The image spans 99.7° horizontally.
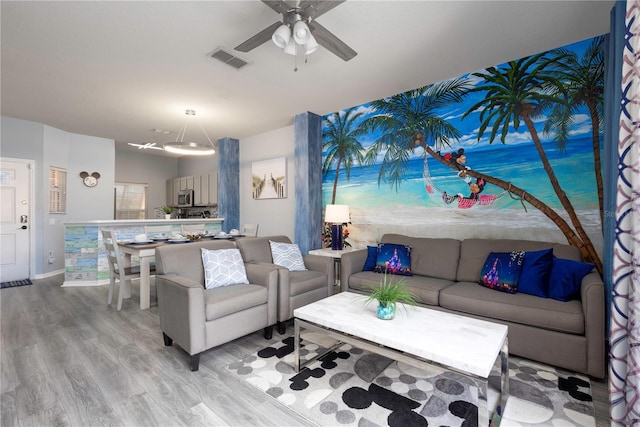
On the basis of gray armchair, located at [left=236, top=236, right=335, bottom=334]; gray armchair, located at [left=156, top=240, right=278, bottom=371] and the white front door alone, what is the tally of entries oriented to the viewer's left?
0

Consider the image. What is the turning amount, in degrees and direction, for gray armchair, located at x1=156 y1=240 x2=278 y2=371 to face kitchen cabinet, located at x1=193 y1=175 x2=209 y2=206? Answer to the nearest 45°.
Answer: approximately 135° to its left

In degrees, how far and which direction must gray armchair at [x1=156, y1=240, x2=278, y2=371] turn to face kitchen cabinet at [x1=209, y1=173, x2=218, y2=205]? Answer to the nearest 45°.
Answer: approximately 135° to its left

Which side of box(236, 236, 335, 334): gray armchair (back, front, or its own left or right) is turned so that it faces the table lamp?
left

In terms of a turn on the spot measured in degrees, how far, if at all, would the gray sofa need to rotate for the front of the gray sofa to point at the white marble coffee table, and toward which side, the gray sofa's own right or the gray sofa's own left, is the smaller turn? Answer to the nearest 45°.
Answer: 0° — it already faces it

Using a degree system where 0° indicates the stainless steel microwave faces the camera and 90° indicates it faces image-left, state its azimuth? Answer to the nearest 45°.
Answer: approximately 45°

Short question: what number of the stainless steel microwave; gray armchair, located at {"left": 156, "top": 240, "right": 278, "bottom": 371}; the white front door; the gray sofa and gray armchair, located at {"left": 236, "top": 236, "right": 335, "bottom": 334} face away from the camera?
0

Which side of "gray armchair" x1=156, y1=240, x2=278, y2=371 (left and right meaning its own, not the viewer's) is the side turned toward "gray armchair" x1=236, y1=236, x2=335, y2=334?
left

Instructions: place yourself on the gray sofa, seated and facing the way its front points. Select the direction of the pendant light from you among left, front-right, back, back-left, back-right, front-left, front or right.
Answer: front-right

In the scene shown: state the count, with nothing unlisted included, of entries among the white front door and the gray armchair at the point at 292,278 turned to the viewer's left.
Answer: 0

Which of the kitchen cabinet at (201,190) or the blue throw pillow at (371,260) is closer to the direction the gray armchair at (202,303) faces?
the blue throw pillow

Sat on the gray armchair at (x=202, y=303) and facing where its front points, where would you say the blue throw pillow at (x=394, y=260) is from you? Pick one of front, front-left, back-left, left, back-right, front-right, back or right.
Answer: front-left

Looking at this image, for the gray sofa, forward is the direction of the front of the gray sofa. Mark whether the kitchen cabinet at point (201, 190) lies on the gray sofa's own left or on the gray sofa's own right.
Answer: on the gray sofa's own right

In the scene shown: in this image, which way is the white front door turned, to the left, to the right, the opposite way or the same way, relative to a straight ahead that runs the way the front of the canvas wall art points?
to the left

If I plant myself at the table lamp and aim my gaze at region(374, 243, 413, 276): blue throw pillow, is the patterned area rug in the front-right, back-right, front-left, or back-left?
front-right

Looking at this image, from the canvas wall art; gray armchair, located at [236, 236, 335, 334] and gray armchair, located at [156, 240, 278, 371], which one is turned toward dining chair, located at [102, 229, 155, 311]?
the canvas wall art

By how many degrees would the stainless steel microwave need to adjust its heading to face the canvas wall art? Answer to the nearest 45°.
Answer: approximately 90° to its left
